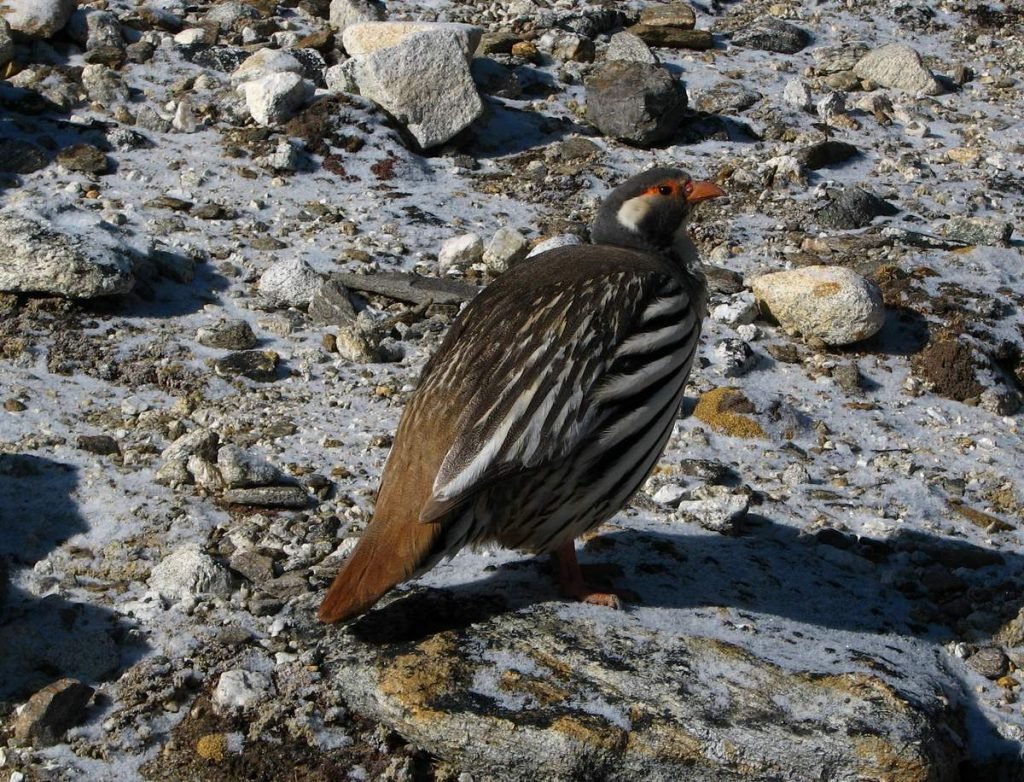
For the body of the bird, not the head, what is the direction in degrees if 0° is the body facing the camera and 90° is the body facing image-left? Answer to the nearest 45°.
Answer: approximately 225°

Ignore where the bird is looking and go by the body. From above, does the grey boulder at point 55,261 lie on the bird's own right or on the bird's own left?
on the bird's own left

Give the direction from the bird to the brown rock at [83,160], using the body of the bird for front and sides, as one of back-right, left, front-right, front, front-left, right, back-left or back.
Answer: left

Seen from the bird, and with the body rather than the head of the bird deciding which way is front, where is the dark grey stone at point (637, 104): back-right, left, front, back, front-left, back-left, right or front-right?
front-left

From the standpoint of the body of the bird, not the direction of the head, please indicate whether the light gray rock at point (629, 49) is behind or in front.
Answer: in front

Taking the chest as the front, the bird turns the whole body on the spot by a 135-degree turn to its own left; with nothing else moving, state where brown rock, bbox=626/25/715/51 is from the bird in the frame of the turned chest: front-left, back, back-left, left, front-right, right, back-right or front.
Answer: right

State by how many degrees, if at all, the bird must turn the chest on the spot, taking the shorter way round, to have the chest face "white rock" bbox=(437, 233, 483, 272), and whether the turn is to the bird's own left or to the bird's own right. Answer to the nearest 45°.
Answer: approximately 45° to the bird's own left

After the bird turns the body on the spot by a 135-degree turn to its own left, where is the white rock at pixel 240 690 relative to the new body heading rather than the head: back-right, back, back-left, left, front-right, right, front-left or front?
front-left

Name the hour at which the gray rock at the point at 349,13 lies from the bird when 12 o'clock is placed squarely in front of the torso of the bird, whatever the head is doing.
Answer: The gray rock is roughly at 10 o'clock from the bird.

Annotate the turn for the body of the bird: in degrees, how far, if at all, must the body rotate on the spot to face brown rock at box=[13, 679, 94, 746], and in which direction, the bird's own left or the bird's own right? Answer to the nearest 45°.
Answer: approximately 180°

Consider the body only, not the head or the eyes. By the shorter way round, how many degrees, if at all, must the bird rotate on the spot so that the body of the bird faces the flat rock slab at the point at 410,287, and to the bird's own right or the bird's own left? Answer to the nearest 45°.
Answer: approximately 45° to the bird's own left

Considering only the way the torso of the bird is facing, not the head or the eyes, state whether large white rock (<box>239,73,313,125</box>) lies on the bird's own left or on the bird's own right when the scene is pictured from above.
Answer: on the bird's own left
